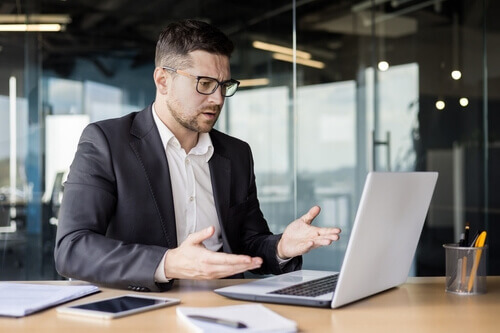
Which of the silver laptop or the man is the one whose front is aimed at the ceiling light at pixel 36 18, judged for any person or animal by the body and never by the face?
the silver laptop

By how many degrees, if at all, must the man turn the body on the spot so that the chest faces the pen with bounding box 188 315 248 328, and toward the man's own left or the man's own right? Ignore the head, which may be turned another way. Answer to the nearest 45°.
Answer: approximately 45° to the man's own right

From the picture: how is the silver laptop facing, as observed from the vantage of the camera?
facing away from the viewer and to the left of the viewer

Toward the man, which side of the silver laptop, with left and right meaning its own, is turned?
front

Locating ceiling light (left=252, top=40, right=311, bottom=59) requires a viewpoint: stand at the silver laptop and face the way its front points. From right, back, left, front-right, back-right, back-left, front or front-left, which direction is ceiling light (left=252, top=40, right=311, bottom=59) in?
front-right

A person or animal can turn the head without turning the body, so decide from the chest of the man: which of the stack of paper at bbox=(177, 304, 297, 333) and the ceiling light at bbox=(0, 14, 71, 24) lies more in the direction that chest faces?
the stack of paper

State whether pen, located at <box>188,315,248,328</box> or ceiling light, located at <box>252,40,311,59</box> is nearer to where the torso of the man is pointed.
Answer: the pen

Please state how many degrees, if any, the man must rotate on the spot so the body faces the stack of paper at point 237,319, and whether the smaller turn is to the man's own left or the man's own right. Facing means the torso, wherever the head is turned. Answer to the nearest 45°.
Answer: approximately 45° to the man's own right

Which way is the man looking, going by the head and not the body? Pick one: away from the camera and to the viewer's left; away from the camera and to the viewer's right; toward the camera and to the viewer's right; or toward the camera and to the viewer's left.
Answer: toward the camera and to the viewer's right

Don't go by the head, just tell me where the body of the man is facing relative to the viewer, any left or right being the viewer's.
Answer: facing the viewer and to the right of the viewer

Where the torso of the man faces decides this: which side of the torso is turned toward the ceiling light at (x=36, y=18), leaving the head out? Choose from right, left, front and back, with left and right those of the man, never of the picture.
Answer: back

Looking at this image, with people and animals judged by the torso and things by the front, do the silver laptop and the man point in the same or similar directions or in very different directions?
very different directions

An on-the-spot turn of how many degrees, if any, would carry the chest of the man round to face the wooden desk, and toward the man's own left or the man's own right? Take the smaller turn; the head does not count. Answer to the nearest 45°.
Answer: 0° — they already face it
